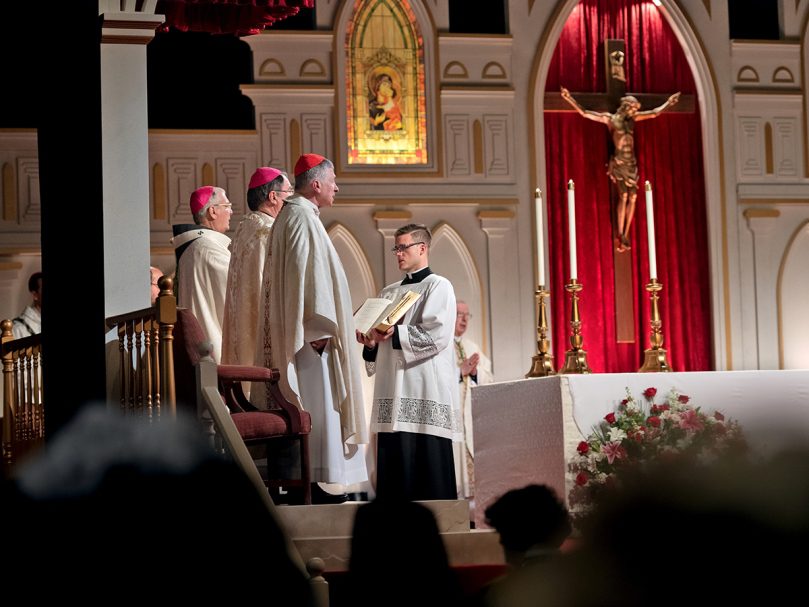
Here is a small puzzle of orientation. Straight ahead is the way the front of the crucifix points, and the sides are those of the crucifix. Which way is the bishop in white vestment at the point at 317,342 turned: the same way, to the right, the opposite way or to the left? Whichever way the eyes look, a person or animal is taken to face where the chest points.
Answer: to the left

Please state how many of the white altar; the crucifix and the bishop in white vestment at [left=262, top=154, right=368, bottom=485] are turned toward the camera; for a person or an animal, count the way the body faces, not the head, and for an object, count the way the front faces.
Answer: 2

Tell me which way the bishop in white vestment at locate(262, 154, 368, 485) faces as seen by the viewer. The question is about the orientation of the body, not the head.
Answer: to the viewer's right

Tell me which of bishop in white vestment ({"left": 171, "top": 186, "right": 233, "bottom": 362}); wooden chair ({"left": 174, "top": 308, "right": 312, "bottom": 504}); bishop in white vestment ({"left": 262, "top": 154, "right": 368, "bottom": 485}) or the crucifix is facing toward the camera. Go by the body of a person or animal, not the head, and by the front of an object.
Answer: the crucifix

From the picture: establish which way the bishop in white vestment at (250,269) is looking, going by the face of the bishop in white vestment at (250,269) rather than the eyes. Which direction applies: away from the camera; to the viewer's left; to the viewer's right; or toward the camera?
to the viewer's right

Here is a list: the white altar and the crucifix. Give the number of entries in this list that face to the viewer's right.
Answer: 0

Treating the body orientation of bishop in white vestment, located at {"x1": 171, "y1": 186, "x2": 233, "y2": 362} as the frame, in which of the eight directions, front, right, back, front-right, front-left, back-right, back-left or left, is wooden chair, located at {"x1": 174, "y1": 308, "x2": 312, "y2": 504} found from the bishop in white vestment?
right

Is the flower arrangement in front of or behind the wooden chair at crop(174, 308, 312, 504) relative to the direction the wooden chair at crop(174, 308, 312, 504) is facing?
in front

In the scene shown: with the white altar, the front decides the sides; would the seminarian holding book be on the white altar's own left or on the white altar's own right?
on the white altar's own right

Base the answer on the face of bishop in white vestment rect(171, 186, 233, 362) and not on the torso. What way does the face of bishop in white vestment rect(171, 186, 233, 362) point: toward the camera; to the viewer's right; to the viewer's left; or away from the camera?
to the viewer's right

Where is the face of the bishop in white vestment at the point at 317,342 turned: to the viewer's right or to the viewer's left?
to the viewer's right

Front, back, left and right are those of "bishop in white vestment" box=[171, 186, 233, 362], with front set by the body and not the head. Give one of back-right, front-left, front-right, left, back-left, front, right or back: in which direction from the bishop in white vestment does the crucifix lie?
front-left

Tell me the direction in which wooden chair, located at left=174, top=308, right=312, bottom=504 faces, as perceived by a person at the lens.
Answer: facing to the right of the viewer

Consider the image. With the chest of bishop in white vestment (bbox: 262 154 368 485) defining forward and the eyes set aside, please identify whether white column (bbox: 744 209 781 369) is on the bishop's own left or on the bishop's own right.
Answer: on the bishop's own left

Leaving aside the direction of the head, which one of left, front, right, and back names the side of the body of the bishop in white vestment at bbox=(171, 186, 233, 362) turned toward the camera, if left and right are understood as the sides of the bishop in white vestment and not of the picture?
right

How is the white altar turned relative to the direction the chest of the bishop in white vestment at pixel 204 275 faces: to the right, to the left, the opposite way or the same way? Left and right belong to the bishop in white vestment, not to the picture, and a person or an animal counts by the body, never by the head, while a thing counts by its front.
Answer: to the right

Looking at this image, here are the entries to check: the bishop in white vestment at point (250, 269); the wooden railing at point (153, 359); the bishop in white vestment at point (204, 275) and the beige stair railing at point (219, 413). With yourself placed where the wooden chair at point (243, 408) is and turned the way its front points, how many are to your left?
2
